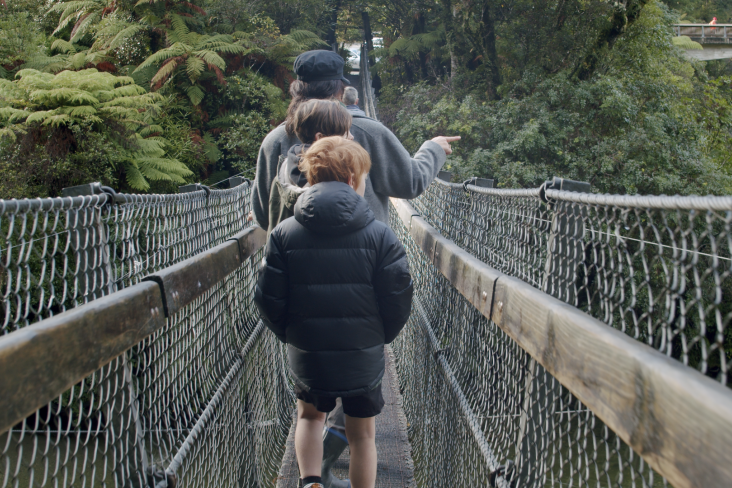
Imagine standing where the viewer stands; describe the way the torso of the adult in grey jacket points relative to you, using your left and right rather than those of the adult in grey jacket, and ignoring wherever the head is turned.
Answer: facing away from the viewer

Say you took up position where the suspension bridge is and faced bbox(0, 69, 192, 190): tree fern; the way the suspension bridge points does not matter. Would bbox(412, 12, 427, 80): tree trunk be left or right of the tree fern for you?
right

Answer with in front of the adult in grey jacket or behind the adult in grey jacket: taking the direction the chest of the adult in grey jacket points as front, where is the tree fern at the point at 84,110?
in front
